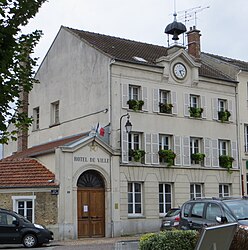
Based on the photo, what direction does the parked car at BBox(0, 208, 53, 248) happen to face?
to the viewer's right

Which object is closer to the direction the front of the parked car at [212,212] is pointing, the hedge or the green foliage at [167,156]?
the hedge

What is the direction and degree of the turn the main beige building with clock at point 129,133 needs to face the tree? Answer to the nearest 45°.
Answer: approximately 45° to its right

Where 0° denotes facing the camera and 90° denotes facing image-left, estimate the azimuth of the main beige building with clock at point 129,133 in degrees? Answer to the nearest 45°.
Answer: approximately 315°

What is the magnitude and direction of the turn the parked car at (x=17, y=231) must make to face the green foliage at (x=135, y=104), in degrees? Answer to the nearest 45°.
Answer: approximately 45° to its left

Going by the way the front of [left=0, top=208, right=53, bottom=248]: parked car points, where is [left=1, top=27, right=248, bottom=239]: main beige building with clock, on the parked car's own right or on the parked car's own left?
on the parked car's own left

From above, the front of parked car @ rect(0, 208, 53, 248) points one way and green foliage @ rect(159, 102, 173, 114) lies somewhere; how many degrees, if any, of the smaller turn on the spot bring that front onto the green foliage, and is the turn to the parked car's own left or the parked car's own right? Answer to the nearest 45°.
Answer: approximately 45° to the parked car's own left

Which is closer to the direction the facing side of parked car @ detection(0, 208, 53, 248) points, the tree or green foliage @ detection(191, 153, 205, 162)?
the green foliage
